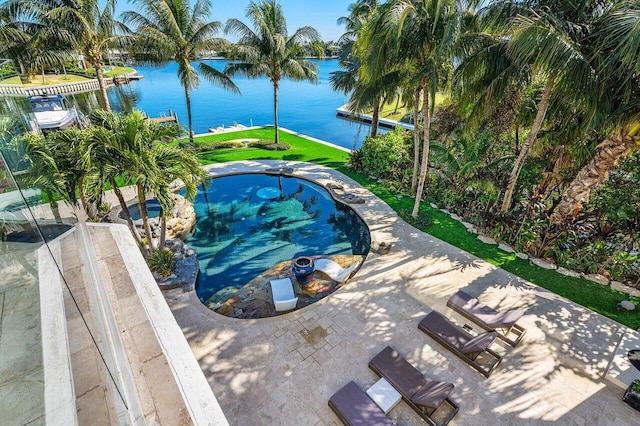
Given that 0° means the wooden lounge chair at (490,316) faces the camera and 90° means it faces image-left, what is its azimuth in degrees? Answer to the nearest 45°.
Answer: approximately 135°

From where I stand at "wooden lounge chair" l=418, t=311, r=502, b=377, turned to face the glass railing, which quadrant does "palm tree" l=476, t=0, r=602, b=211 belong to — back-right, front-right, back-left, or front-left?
back-right

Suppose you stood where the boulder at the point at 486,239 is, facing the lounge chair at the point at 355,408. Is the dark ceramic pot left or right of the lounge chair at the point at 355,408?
right

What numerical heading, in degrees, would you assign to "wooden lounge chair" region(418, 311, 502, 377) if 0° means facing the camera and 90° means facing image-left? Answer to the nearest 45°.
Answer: approximately 135°

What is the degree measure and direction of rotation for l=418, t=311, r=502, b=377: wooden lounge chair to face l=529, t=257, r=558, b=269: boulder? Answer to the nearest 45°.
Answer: approximately 45° to its right

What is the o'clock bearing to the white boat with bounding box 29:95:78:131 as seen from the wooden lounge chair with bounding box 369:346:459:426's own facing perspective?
The white boat is roughly at 11 o'clock from the wooden lounge chair.

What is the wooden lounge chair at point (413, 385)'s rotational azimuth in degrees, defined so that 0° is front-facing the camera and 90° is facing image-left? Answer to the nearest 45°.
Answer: approximately 135°

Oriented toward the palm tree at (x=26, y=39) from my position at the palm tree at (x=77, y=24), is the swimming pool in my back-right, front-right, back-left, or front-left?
back-left

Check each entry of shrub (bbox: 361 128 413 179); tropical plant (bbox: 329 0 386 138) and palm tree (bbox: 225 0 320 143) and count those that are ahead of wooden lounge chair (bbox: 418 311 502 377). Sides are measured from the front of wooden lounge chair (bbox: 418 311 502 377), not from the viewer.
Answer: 3

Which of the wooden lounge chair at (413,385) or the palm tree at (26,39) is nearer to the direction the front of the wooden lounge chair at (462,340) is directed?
the palm tree
